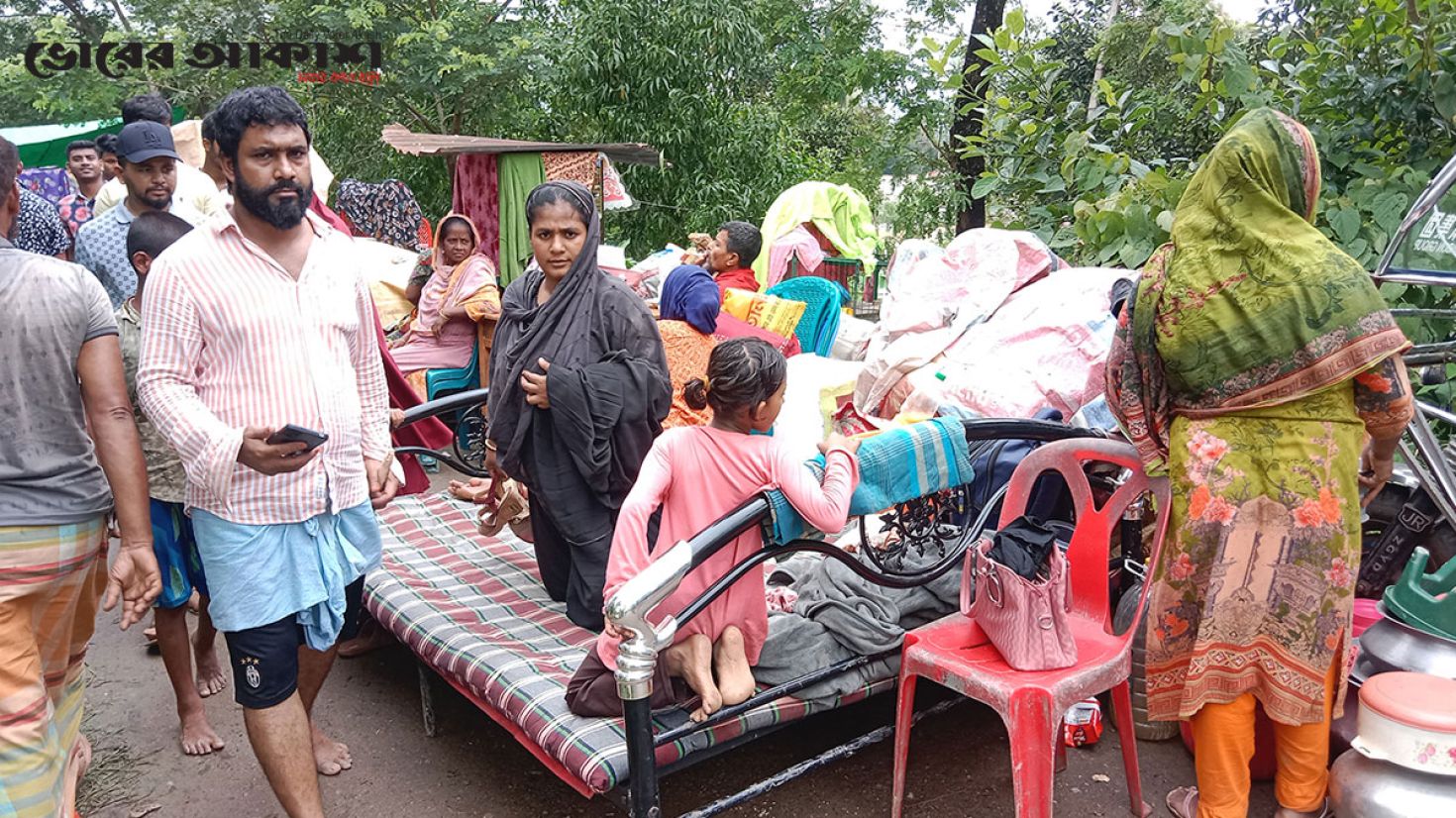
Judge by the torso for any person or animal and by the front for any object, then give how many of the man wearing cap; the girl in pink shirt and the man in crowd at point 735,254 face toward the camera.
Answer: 1

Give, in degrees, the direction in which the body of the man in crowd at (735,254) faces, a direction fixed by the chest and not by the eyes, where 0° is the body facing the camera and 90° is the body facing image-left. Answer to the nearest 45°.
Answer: approximately 90°

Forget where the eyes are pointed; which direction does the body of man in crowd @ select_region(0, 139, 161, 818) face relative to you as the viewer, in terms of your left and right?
facing away from the viewer

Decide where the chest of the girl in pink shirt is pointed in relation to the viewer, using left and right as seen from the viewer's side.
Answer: facing away from the viewer

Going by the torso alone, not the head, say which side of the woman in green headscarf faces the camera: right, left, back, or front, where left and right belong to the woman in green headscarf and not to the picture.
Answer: back

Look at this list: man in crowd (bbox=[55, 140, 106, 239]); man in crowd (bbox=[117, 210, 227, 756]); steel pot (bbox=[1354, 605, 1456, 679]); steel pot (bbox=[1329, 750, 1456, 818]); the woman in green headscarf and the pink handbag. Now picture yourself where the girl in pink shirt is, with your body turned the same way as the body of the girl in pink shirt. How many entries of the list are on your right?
4

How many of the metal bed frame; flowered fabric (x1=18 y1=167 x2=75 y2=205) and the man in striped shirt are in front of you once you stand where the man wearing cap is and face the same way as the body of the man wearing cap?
2

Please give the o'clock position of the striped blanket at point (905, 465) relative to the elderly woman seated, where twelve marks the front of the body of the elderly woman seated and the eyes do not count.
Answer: The striped blanket is roughly at 10 o'clock from the elderly woman seated.

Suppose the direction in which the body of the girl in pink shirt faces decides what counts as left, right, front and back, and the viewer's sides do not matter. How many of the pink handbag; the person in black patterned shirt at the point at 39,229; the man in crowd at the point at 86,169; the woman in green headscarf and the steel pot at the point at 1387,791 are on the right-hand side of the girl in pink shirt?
3

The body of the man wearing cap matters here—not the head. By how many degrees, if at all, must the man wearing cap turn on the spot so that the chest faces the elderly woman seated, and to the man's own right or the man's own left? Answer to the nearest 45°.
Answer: approximately 90° to the man's own left

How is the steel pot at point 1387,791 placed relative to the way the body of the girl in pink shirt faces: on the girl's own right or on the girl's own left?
on the girl's own right

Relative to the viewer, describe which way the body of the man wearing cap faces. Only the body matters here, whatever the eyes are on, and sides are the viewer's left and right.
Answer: facing the viewer

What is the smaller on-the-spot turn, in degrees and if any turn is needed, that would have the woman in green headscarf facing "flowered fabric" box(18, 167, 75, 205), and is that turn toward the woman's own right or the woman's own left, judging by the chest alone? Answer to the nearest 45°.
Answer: approximately 90° to the woman's own left

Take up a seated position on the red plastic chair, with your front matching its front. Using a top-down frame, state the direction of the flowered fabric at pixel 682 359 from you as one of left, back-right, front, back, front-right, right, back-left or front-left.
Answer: right

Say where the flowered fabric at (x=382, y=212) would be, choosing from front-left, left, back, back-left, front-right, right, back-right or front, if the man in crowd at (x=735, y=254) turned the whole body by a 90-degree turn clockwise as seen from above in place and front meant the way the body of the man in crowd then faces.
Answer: front-left

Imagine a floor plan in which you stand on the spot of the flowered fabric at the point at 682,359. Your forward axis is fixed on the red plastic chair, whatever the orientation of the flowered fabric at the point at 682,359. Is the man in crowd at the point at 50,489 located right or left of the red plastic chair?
right
